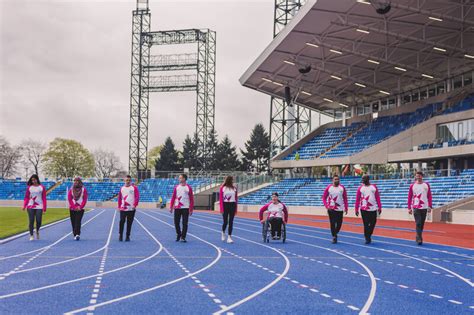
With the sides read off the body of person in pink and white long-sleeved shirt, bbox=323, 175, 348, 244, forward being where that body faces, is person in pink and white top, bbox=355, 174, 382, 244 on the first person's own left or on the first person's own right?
on the first person's own left

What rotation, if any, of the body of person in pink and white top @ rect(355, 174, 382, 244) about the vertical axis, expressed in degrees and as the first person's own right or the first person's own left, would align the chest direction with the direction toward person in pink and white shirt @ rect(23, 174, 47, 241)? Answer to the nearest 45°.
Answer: approximately 90° to the first person's own right

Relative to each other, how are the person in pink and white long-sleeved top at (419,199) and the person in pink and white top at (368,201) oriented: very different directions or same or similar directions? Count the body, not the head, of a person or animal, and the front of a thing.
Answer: same or similar directions

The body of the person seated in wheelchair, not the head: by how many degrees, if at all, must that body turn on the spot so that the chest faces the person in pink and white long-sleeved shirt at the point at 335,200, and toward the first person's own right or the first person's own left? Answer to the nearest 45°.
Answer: approximately 90° to the first person's own left

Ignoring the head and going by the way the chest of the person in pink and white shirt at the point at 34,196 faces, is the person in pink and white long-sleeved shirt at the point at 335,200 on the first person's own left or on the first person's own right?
on the first person's own left

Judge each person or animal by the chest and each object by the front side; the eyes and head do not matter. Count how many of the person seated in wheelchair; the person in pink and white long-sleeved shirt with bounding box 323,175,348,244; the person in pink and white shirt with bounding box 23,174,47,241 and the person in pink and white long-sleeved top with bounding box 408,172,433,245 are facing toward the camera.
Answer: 4

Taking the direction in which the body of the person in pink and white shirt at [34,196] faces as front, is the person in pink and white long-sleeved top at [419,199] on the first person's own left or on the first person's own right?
on the first person's own left

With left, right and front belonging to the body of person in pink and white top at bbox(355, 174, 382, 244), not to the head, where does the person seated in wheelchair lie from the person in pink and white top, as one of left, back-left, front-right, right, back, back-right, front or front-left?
right

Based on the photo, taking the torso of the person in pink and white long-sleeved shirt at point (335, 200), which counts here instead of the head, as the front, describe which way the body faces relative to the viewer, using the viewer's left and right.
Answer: facing the viewer

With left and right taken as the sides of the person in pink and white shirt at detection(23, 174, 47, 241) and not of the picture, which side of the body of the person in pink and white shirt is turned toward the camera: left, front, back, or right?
front

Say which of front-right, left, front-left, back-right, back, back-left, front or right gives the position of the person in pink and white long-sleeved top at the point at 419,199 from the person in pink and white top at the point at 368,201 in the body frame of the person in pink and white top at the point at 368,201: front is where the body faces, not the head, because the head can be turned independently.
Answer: left

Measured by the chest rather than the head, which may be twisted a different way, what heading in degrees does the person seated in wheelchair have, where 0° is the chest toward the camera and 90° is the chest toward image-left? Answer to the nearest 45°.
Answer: approximately 0°

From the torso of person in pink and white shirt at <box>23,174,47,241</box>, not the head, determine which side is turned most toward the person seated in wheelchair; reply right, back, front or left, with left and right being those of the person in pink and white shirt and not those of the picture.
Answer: left

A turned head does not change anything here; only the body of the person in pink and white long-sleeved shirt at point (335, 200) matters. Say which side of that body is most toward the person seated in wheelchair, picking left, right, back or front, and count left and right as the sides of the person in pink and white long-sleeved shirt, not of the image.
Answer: right

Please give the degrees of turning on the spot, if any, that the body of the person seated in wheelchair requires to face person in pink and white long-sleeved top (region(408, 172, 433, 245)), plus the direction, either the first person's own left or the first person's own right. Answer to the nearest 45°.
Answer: approximately 90° to the first person's own left
